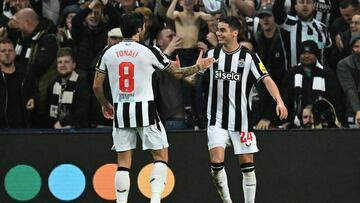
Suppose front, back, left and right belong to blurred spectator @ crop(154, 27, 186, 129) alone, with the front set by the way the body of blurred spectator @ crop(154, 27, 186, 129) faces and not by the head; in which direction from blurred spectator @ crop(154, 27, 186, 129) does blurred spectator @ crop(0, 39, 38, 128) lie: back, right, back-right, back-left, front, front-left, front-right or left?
back-right

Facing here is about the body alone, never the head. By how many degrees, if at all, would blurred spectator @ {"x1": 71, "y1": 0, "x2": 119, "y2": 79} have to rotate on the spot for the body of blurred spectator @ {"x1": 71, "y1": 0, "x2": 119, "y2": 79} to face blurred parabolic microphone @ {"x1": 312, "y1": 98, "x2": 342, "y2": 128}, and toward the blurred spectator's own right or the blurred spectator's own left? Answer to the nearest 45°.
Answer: approximately 90° to the blurred spectator's own left

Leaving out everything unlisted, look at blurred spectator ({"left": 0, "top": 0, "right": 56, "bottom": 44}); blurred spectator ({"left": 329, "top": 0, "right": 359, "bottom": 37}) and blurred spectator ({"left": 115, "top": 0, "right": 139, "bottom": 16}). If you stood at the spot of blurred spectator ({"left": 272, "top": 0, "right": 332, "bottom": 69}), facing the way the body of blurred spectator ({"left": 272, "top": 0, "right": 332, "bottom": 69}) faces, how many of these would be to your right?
2

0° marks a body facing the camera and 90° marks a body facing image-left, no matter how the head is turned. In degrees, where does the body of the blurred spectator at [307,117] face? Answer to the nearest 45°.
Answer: approximately 0°

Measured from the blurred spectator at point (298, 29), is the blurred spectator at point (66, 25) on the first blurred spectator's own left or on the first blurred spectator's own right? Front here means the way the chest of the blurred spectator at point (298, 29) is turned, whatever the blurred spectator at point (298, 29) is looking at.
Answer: on the first blurred spectator's own right

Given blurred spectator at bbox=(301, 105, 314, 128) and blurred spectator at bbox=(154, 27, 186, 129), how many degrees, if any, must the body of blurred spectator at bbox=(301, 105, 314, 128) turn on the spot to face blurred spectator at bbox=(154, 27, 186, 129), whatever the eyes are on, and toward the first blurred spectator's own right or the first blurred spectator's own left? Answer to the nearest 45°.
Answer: approximately 90° to the first blurred spectator's own right

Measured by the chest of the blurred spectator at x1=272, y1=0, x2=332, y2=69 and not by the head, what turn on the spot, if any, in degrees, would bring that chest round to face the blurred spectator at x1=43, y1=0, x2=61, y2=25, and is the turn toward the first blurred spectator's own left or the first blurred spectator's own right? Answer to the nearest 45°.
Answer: approximately 90° to the first blurred spectator's own right

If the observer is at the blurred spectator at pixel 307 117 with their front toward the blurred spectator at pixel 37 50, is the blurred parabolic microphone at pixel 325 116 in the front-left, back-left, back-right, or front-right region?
back-right
